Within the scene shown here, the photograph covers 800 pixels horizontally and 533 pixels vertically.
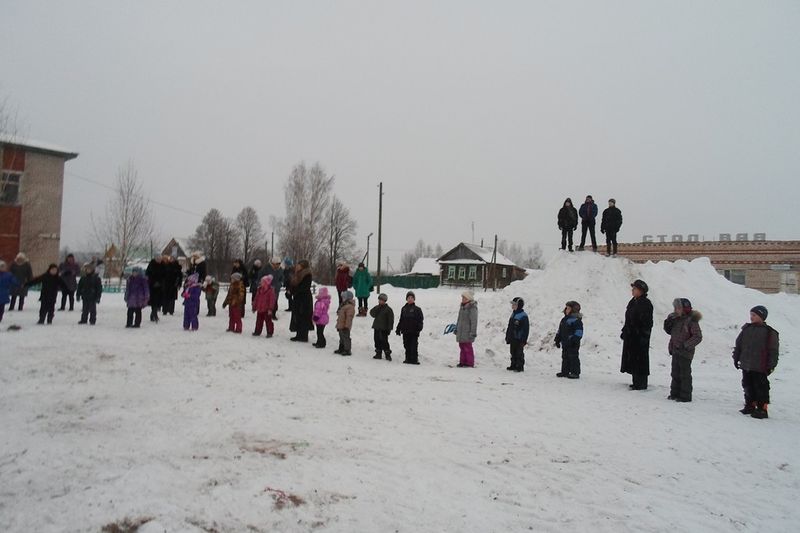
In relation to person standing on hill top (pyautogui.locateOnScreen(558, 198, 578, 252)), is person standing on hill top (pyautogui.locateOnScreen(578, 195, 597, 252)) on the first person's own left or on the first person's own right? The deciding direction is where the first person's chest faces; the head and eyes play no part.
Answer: on the first person's own left

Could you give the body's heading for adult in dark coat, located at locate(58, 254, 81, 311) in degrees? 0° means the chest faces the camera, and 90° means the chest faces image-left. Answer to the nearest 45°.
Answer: approximately 0°

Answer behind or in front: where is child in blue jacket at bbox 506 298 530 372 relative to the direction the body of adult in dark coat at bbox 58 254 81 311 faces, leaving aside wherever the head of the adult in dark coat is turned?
in front
